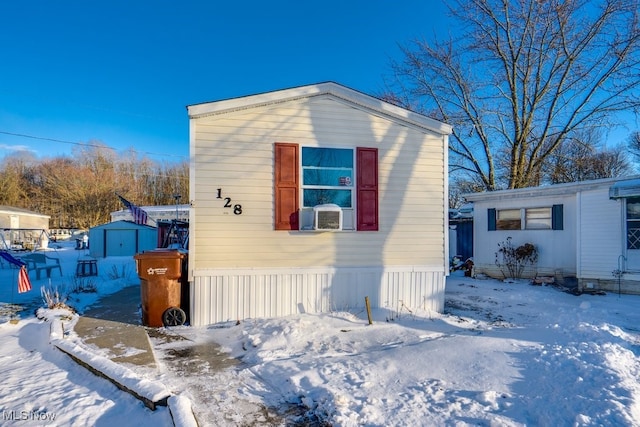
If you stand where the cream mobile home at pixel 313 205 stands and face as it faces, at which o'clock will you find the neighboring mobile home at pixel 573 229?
The neighboring mobile home is roughly at 8 o'clock from the cream mobile home.

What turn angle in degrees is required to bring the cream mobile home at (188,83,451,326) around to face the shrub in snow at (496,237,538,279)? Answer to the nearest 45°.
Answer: approximately 135° to its left

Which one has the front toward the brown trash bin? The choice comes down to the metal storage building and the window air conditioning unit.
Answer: the metal storage building

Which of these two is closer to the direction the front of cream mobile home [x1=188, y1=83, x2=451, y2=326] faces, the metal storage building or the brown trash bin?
the brown trash bin

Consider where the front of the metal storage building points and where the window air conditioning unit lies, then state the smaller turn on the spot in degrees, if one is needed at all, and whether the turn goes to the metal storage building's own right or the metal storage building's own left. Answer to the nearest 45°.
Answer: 0° — it already faces it

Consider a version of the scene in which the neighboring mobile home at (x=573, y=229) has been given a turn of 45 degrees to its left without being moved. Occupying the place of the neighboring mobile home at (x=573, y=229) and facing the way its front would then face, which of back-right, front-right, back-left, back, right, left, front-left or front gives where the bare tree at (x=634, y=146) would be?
back

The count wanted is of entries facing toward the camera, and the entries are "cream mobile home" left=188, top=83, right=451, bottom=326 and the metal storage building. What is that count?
2
